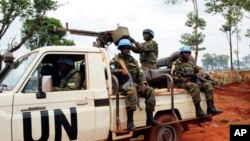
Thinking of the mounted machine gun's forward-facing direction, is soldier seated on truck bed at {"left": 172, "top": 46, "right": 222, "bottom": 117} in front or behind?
behind

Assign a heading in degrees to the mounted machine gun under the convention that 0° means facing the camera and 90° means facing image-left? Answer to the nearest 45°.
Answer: approximately 90°

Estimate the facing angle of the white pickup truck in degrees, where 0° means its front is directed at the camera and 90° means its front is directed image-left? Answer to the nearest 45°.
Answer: approximately 45°

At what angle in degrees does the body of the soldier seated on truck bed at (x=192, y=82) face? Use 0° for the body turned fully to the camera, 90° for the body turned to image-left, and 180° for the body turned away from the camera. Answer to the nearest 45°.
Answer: approximately 315°

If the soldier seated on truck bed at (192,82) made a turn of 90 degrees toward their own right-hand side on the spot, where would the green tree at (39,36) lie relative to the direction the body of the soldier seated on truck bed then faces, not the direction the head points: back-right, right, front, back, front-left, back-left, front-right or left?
right

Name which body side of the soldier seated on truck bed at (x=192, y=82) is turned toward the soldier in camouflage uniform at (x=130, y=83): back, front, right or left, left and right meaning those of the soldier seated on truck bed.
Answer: right

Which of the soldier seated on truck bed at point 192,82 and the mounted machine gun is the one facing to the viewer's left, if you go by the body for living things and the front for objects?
the mounted machine gun

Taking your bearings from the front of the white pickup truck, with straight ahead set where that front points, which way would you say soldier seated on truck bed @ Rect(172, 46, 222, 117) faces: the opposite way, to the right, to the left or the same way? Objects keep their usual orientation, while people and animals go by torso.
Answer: to the left

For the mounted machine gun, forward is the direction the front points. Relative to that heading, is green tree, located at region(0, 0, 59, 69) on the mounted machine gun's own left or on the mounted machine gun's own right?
on the mounted machine gun's own right

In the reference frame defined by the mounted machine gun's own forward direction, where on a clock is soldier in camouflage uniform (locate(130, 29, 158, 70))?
The soldier in camouflage uniform is roughly at 5 o'clock from the mounted machine gun.

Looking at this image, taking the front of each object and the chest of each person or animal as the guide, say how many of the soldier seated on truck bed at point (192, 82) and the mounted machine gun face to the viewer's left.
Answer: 1

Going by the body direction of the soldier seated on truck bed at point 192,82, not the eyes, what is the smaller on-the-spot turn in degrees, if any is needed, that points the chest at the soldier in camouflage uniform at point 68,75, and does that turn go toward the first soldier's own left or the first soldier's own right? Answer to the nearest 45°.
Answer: approximately 90° to the first soldier's own right
